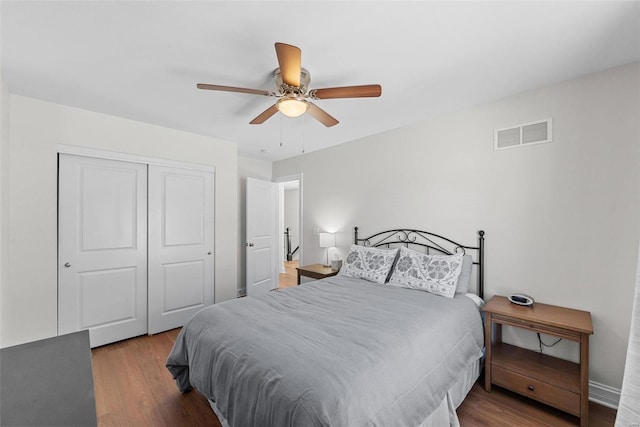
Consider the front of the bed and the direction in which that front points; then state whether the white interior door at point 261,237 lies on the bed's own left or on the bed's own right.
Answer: on the bed's own right

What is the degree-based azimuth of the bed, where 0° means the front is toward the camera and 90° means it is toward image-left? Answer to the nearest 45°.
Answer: approximately 45°

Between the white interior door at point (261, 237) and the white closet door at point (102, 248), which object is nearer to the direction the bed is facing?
the white closet door

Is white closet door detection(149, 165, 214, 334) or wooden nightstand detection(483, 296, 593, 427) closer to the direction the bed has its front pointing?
the white closet door

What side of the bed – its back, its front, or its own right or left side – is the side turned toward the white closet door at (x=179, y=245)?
right
